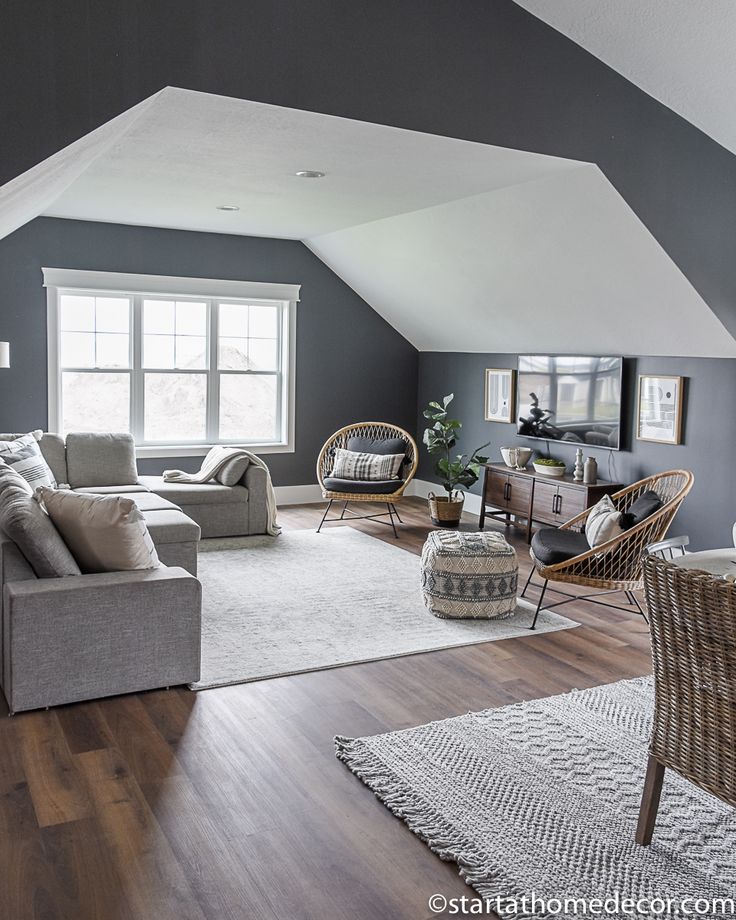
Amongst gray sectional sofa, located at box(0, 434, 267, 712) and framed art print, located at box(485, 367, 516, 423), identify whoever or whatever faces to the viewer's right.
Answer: the gray sectional sofa

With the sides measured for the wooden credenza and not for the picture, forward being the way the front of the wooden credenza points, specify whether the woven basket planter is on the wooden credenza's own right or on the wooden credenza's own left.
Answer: on the wooden credenza's own right

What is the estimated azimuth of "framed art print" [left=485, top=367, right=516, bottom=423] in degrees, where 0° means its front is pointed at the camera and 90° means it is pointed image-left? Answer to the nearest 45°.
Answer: approximately 45°

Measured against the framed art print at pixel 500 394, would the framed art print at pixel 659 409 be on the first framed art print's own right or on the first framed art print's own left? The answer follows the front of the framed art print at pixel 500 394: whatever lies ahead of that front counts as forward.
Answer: on the first framed art print's own left

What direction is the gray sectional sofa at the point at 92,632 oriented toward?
to the viewer's right

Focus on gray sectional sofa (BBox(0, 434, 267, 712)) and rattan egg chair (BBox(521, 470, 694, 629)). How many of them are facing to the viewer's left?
1

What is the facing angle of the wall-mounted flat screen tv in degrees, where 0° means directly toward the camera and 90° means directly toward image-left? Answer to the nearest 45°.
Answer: approximately 45°

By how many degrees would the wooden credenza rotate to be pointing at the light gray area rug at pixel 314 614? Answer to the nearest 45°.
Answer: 0° — it already faces it

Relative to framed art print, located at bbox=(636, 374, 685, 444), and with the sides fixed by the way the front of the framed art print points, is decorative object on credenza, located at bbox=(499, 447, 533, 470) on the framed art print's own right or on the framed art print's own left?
on the framed art print's own right

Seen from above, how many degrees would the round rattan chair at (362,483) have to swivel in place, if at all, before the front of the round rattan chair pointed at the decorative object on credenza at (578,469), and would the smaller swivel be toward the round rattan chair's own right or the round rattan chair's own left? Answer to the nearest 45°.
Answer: approximately 45° to the round rattan chair's own left

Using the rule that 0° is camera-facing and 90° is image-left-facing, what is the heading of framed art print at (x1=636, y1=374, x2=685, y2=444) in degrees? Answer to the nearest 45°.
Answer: approximately 45°

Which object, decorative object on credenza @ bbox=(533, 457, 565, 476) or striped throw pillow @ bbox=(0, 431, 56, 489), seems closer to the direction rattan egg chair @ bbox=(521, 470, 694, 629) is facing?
the striped throw pillow
